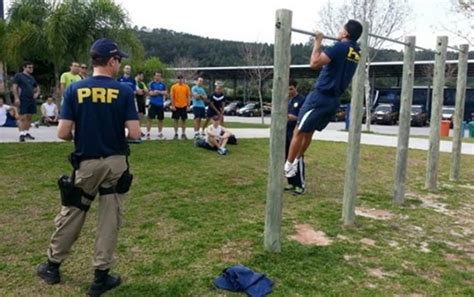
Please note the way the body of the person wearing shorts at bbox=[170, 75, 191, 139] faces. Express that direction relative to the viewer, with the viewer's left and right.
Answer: facing the viewer

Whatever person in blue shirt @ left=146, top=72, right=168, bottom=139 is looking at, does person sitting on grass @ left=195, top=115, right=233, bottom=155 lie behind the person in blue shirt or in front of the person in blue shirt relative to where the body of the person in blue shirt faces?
in front

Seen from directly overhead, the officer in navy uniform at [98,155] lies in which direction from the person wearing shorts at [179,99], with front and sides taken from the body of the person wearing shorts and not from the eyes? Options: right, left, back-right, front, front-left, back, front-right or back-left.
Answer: front

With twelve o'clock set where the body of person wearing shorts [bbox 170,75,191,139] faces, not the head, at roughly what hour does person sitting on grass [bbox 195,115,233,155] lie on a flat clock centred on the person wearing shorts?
The person sitting on grass is roughly at 11 o'clock from the person wearing shorts.

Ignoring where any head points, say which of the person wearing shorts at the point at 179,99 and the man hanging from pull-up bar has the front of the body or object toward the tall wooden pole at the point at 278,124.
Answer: the person wearing shorts

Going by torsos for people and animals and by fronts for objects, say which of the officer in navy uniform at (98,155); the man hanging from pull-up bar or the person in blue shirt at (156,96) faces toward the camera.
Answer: the person in blue shirt

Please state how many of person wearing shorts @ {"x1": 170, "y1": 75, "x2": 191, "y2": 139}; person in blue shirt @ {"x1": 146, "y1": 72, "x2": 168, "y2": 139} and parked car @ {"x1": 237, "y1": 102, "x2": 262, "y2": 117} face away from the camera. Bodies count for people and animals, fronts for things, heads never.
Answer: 0

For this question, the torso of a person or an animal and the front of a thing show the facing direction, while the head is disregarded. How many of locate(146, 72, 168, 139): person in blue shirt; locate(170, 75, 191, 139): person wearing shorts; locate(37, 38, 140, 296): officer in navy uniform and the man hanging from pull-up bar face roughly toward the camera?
2

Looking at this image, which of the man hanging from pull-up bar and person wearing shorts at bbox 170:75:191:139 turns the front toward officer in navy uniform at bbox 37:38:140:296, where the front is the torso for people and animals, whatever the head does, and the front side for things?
the person wearing shorts

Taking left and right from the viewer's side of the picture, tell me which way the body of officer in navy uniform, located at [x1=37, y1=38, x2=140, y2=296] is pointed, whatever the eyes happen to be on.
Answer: facing away from the viewer

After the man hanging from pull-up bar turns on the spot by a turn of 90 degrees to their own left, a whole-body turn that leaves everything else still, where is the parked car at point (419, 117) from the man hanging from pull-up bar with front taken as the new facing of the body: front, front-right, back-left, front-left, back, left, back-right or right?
back-right

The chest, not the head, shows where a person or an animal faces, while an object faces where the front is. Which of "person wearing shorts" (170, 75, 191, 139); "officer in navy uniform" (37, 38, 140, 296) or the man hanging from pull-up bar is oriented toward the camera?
the person wearing shorts

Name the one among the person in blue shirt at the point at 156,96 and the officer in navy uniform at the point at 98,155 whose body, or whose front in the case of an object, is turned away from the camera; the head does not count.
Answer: the officer in navy uniform

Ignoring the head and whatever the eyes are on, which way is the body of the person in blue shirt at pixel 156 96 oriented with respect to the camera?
toward the camera
